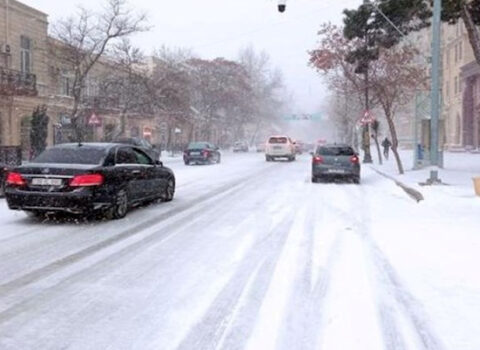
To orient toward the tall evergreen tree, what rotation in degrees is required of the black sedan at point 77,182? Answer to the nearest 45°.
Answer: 0° — it already faces it

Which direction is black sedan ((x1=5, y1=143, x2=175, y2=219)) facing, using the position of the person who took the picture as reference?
facing away from the viewer and to the right of the viewer

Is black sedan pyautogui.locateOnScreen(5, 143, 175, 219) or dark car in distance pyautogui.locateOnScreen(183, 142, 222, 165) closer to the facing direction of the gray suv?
the dark car in distance

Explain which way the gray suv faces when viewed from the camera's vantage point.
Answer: facing away from the viewer

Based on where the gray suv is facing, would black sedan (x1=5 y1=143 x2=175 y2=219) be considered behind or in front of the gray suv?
behind

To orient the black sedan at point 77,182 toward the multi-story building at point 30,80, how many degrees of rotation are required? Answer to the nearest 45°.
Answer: approximately 45° to its left
